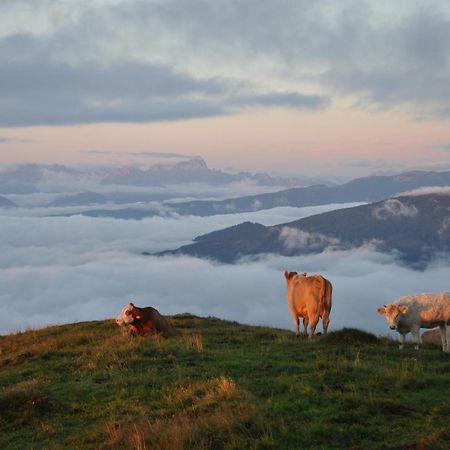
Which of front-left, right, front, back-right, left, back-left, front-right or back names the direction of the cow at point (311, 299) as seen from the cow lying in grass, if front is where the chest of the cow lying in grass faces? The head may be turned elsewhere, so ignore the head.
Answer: back-left

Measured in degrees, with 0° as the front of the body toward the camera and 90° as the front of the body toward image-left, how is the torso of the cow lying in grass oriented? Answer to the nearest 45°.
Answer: approximately 45°

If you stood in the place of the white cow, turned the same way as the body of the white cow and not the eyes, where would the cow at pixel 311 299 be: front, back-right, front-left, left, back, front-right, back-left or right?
front-right

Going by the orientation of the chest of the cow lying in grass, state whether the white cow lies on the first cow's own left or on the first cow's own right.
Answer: on the first cow's own left

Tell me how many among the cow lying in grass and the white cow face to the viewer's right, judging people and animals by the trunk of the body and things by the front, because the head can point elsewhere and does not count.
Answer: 0

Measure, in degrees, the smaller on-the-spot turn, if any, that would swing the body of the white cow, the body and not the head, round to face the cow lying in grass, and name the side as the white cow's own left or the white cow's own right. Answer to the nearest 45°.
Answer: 0° — it already faces it

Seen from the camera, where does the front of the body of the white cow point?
to the viewer's left
